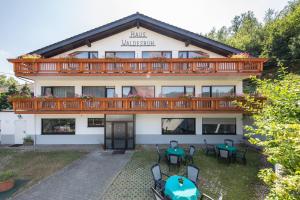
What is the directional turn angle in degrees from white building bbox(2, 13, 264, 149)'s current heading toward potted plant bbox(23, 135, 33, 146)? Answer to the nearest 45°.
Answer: approximately 90° to its right

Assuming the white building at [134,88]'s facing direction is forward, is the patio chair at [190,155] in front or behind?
in front

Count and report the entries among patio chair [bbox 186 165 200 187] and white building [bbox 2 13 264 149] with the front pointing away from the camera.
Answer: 0

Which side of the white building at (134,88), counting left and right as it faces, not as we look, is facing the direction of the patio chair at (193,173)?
front

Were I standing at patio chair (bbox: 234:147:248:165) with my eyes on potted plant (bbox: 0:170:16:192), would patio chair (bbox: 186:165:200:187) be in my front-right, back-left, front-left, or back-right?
front-left

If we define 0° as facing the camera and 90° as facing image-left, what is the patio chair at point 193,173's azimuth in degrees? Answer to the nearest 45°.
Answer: approximately 45°

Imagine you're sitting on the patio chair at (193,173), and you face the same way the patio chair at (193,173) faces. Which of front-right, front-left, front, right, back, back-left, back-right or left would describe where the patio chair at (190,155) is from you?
back-right

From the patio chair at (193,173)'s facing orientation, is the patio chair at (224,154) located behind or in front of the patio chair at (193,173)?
behind

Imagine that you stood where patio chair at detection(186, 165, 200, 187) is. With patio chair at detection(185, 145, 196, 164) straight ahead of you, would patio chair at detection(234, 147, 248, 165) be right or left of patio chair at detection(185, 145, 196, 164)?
right

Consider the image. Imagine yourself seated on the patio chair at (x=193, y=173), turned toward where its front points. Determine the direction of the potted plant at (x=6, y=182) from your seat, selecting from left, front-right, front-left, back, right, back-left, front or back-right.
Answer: front-right

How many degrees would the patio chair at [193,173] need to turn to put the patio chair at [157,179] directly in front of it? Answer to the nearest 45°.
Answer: approximately 45° to its right

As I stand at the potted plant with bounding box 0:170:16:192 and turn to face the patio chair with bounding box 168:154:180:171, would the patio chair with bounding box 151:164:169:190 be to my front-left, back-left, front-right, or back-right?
front-right

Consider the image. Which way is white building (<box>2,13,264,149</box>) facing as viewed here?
toward the camera
